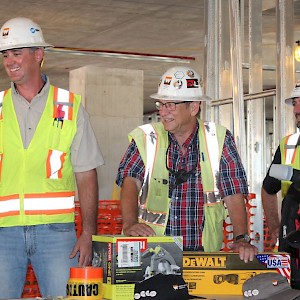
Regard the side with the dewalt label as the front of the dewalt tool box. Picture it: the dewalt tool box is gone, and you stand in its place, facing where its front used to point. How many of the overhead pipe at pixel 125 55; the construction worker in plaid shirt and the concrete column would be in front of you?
0

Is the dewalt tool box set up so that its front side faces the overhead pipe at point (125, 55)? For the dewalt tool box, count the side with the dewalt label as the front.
no

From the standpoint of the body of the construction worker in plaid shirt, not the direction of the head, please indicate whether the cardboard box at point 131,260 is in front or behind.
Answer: in front

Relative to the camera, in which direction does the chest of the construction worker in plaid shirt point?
toward the camera

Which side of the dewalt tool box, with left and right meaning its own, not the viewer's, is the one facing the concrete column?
back

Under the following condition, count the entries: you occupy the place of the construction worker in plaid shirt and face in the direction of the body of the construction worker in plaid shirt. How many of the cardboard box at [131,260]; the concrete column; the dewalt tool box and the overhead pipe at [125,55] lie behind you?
2

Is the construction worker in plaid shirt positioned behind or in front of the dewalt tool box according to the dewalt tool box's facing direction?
behind

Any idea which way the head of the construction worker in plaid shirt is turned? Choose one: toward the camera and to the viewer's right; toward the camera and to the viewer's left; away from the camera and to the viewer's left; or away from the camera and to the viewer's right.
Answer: toward the camera and to the viewer's left

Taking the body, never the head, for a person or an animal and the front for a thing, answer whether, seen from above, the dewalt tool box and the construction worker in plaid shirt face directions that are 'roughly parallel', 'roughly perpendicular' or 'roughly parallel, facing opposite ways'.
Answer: roughly parallel

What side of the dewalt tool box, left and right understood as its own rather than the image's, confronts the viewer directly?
front

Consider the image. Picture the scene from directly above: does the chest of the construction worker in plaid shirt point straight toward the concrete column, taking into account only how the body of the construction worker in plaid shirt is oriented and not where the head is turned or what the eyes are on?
no

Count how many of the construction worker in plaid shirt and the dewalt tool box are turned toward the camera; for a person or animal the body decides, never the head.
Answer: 2
